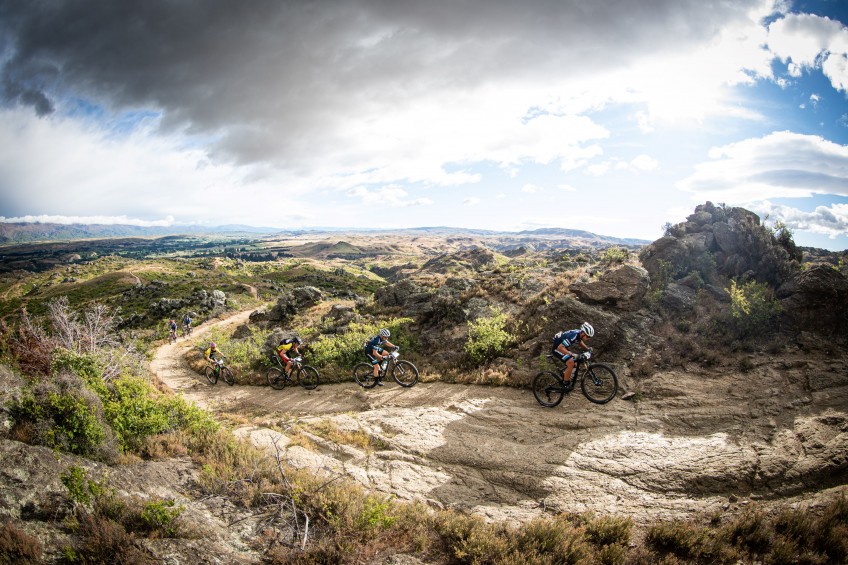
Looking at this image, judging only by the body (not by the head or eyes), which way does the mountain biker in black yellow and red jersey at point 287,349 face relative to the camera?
to the viewer's right

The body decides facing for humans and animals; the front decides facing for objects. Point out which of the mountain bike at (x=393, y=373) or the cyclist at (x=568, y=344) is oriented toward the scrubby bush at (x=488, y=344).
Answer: the mountain bike

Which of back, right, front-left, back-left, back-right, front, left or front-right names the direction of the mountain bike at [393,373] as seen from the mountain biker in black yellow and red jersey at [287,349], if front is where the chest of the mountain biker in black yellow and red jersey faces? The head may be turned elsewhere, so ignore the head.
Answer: front-right

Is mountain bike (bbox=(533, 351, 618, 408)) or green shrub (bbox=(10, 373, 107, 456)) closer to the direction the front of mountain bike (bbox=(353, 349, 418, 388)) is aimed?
the mountain bike

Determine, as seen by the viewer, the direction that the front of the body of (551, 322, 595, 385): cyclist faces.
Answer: to the viewer's right

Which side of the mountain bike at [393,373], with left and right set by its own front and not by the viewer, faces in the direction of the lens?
right

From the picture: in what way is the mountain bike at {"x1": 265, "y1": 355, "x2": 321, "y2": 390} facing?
to the viewer's right
